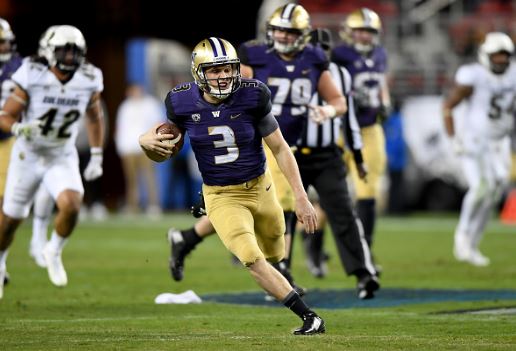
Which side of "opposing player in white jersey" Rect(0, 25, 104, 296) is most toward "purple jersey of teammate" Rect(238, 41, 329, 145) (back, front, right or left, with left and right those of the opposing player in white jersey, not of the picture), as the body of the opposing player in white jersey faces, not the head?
left

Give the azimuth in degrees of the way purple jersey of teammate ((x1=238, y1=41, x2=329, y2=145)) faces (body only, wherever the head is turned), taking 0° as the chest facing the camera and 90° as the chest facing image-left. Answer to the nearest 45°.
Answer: approximately 0°

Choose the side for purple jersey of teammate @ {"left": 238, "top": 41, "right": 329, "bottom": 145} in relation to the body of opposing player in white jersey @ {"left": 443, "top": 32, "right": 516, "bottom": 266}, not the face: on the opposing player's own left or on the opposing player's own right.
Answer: on the opposing player's own right

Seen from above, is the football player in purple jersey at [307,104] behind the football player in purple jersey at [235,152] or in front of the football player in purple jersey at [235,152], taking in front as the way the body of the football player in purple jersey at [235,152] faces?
behind

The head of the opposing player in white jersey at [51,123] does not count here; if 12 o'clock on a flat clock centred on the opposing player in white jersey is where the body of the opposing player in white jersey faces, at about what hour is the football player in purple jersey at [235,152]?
The football player in purple jersey is roughly at 11 o'clock from the opposing player in white jersey.

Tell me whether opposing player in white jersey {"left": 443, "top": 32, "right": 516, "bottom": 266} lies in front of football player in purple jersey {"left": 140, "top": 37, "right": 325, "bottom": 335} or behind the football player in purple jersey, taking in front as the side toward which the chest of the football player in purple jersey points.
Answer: behind

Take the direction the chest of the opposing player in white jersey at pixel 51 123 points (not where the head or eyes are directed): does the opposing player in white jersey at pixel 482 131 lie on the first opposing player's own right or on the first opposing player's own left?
on the first opposing player's own left

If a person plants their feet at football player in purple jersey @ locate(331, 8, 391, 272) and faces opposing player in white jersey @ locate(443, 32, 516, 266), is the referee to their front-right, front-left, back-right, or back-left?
back-right
